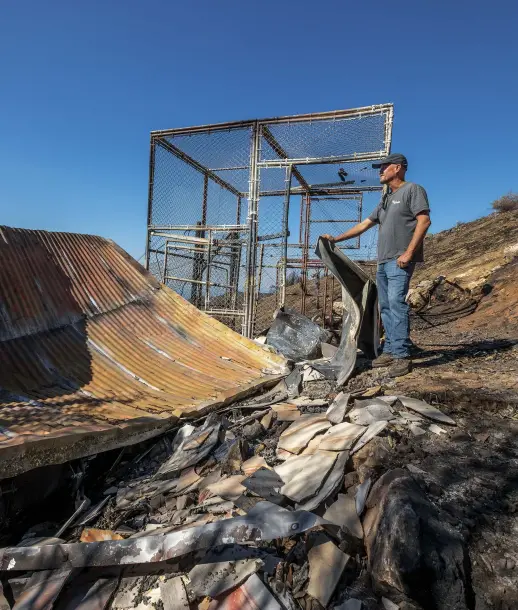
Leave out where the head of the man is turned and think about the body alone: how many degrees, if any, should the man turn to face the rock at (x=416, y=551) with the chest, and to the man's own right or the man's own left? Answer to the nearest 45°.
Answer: approximately 45° to the man's own left

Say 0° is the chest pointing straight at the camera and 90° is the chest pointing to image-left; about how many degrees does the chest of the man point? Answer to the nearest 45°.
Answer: approximately 45°

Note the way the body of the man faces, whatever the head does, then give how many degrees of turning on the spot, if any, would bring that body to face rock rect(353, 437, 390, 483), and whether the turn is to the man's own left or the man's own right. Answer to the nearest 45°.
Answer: approximately 45° to the man's own left

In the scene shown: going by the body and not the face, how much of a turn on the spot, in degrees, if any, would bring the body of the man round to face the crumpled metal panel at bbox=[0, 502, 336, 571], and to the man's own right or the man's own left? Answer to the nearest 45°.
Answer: approximately 45° to the man's own left

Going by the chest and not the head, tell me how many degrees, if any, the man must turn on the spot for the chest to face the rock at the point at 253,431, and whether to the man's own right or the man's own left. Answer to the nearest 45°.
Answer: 0° — they already face it

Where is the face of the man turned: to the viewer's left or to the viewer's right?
to the viewer's left

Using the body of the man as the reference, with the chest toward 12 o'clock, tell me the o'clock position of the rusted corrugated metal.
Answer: The rusted corrugated metal is roughly at 1 o'clock from the man.
